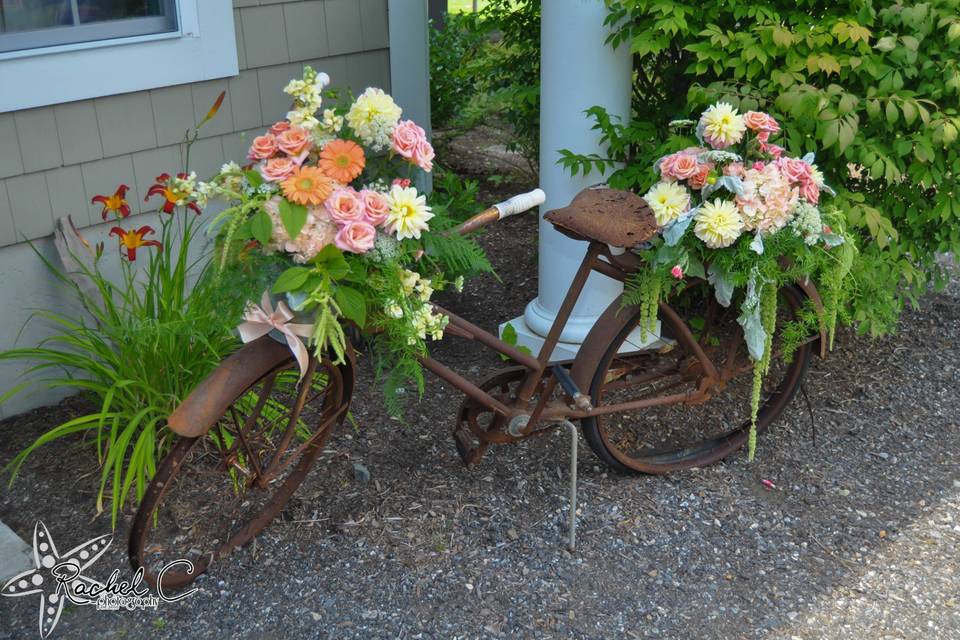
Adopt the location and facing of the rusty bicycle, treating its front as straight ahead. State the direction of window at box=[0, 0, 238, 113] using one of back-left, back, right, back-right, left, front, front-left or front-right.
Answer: right

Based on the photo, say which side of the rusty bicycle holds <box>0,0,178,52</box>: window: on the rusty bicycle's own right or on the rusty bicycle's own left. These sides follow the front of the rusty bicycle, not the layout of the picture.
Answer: on the rusty bicycle's own right

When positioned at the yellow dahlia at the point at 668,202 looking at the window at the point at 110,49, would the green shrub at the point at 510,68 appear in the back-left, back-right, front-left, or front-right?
front-right

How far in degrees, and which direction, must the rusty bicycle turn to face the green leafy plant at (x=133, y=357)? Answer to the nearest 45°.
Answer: approximately 45° to its right

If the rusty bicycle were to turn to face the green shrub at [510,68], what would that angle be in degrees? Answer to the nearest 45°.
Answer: approximately 135° to its right

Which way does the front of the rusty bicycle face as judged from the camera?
facing the viewer and to the left of the viewer
